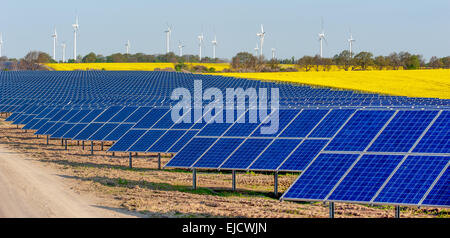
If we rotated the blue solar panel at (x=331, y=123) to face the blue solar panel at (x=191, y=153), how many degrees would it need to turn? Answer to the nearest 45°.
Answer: approximately 45° to its right

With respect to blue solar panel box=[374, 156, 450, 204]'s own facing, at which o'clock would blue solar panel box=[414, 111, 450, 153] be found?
blue solar panel box=[414, 111, 450, 153] is roughly at 5 o'clock from blue solar panel box=[374, 156, 450, 204].

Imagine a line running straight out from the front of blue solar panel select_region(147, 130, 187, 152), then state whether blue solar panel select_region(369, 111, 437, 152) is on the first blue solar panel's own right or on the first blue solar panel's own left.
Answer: on the first blue solar panel's own left

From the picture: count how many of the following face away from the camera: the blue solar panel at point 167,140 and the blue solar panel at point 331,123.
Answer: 0

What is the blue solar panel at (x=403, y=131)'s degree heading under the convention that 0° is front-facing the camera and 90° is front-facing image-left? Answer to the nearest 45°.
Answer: approximately 45°

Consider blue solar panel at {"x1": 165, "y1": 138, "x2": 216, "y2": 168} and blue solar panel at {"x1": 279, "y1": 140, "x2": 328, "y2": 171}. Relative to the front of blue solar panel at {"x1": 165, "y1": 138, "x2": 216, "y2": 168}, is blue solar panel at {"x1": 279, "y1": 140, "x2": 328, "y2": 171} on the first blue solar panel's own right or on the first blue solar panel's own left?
on the first blue solar panel's own left

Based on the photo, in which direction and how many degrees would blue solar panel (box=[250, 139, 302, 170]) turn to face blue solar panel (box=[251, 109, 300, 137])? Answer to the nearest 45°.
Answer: approximately 135° to its right

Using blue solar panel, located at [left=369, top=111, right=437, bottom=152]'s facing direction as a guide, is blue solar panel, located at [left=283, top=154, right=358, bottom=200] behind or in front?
in front

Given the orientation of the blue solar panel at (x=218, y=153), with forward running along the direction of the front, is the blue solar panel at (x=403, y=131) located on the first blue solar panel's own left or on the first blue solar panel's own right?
on the first blue solar panel's own left

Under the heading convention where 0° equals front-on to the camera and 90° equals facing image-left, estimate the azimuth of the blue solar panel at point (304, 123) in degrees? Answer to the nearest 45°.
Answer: approximately 45°
